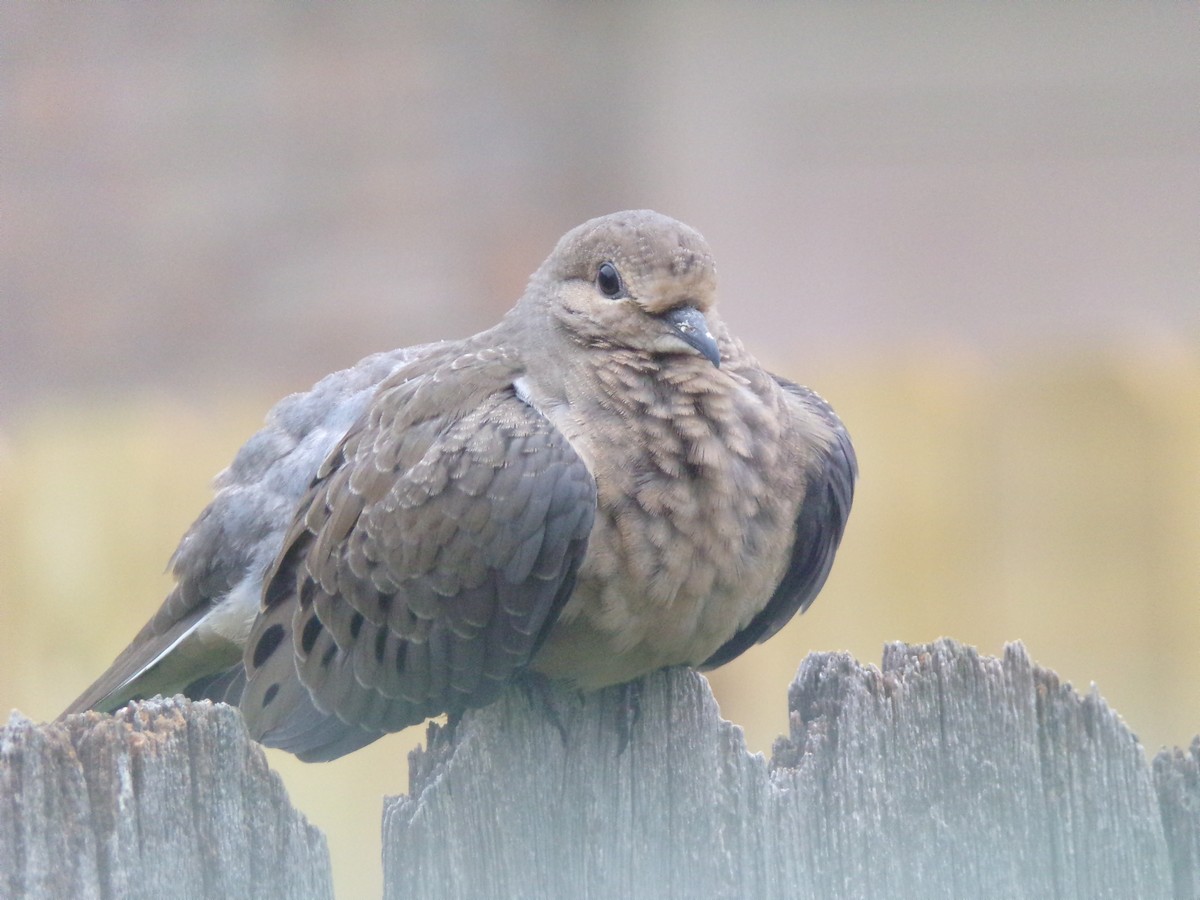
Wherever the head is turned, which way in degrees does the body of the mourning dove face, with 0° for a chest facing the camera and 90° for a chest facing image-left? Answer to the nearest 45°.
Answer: approximately 315°
